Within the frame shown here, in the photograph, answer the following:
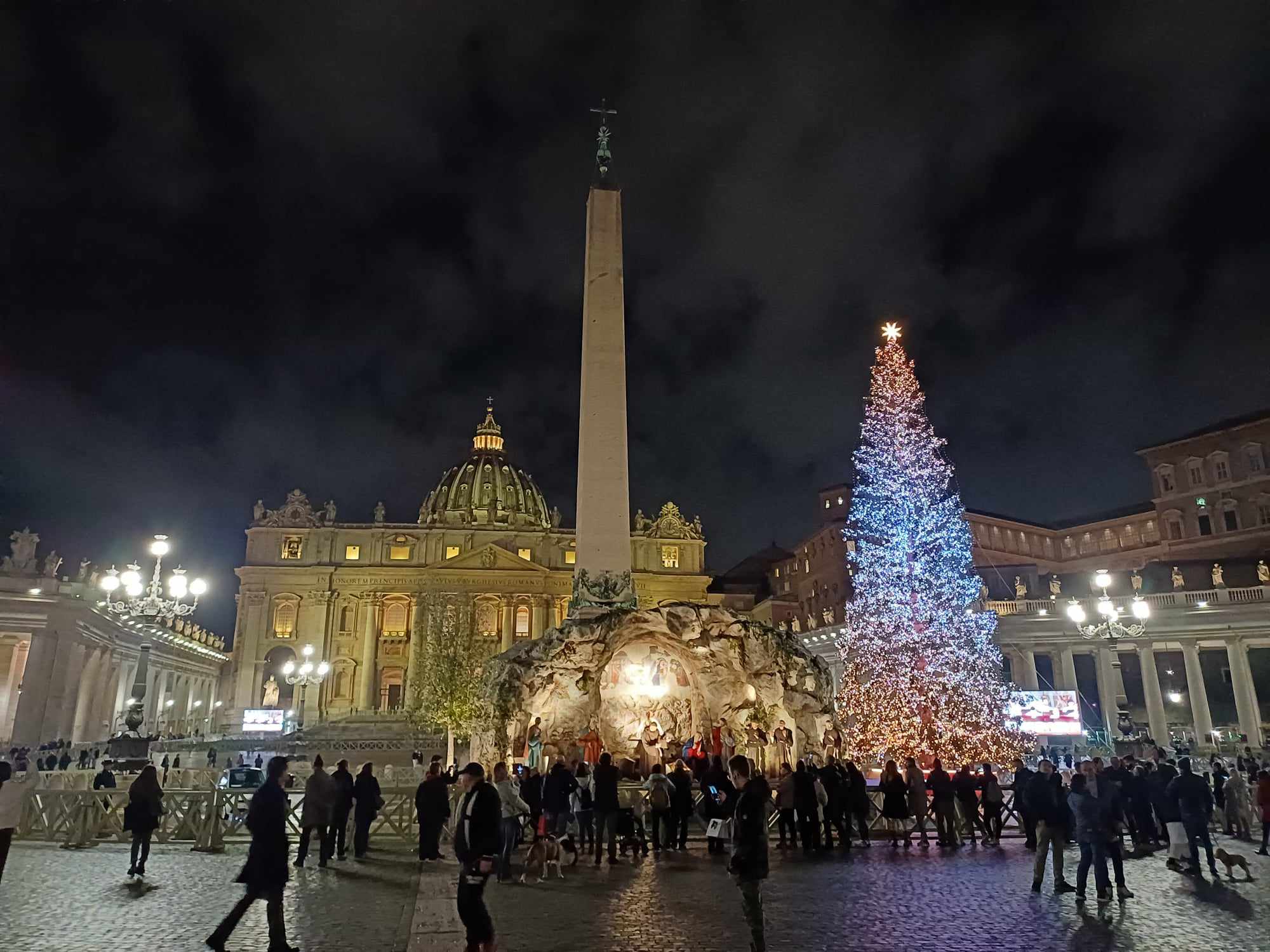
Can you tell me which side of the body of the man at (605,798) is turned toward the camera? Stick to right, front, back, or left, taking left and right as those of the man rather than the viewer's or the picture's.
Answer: back

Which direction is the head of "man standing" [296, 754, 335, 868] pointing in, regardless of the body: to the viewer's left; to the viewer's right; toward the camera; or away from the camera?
away from the camera

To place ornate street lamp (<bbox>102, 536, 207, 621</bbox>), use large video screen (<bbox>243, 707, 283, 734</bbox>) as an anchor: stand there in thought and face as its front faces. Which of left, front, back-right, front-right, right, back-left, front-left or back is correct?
front

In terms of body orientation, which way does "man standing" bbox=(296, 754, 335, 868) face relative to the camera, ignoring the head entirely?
away from the camera

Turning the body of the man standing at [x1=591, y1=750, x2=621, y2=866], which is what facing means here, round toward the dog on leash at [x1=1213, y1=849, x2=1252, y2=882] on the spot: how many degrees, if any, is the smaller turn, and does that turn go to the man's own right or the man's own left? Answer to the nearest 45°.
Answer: approximately 90° to the man's own right

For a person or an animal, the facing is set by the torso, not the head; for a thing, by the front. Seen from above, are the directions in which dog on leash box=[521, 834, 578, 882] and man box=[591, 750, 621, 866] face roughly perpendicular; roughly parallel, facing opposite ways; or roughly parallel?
roughly perpendicular

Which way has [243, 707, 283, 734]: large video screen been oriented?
toward the camera

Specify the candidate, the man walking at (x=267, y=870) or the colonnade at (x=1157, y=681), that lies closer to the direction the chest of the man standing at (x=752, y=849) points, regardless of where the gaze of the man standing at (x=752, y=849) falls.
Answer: the man walking

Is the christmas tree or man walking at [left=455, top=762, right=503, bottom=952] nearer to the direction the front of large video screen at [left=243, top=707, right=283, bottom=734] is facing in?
the man walking

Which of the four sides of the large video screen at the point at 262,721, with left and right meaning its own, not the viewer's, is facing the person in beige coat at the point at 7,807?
front
